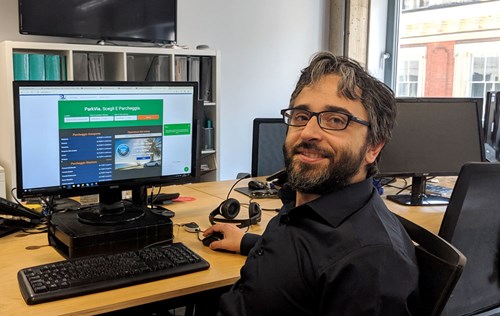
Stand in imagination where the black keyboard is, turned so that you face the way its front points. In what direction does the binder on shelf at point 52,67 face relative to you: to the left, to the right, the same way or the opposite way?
the same way

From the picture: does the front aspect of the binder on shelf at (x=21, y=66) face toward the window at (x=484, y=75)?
no

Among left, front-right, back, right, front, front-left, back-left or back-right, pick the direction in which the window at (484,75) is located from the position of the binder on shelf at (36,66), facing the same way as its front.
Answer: left

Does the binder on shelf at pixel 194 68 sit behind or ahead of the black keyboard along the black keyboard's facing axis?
behind

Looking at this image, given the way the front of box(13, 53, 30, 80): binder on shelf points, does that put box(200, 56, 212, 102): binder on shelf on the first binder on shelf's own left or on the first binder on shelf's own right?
on the first binder on shelf's own left

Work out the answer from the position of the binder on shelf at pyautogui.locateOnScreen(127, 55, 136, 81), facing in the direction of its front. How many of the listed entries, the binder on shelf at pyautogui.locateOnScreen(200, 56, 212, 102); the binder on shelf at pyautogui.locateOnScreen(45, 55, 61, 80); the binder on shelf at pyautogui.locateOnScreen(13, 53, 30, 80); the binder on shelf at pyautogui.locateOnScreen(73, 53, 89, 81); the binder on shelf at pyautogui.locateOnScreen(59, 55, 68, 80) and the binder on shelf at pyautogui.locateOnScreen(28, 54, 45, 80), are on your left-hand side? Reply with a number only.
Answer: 1

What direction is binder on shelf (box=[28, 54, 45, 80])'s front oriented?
toward the camera

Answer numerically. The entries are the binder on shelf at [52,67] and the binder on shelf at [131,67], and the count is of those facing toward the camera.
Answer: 2

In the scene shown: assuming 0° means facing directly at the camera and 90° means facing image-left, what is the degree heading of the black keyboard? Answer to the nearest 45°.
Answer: approximately 0°

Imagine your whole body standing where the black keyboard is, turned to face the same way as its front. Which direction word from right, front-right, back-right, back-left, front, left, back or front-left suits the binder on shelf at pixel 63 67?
back

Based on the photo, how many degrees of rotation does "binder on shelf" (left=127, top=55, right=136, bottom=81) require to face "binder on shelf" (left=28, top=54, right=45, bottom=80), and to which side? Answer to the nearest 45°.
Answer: approximately 45° to its right

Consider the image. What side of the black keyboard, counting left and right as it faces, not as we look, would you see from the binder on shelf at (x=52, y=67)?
back

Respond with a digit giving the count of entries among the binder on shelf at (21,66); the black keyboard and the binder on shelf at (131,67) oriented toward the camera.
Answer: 3

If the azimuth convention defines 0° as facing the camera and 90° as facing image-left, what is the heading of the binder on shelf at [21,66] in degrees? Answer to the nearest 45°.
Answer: approximately 0°

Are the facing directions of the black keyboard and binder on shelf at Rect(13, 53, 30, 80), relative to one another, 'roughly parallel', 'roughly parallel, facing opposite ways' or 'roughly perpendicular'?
roughly parallel
